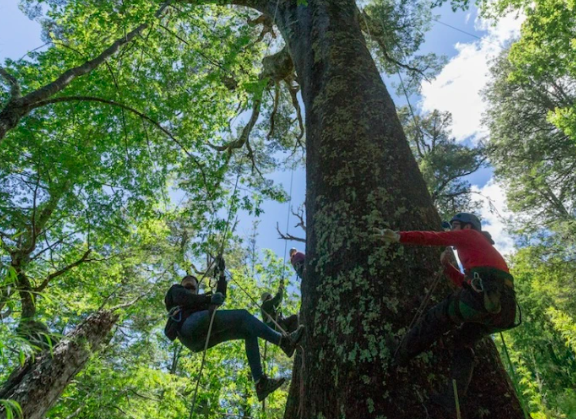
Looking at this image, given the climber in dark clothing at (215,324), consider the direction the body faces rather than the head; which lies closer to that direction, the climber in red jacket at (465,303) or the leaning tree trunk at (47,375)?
the climber in red jacket

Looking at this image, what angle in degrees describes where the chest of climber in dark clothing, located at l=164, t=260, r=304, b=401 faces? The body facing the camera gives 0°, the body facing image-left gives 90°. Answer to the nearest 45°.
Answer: approximately 270°

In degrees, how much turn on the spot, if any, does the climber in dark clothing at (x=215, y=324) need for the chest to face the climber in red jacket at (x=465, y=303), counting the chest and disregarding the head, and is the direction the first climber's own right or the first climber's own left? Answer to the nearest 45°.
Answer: approximately 45° to the first climber's own right

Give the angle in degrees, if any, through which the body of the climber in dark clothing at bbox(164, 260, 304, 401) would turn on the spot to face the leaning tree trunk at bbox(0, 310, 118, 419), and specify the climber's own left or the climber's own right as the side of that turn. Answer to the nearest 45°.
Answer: approximately 135° to the climber's own left

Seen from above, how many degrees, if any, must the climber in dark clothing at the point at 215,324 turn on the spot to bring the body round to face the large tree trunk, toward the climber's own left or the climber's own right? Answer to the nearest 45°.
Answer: approximately 45° to the climber's own right
